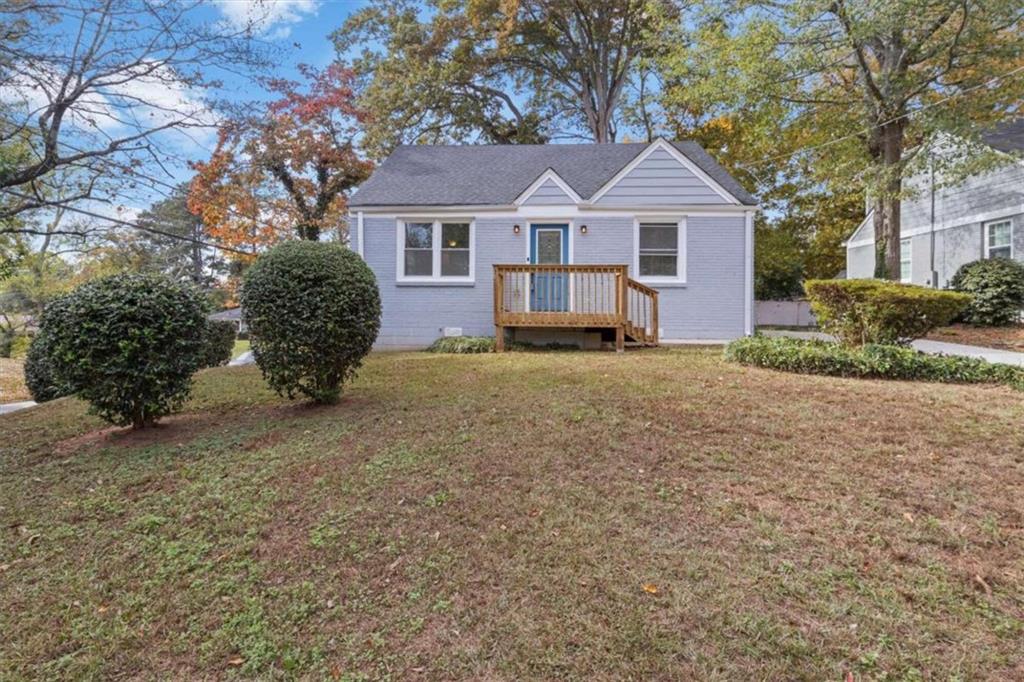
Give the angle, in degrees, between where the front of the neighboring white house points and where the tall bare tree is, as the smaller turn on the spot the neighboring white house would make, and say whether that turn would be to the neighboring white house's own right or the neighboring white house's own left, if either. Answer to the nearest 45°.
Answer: approximately 90° to the neighboring white house's own right

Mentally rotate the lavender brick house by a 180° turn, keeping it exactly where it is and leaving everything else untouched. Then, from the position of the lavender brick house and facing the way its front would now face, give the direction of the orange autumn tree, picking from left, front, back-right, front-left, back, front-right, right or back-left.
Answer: front-left

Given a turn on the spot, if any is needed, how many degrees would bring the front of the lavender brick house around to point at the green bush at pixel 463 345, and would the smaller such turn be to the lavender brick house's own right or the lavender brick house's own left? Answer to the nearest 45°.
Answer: approximately 45° to the lavender brick house's own right

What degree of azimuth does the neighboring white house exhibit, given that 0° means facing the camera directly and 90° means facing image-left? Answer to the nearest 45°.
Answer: approximately 315°

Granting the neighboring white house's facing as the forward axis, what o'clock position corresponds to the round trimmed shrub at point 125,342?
The round trimmed shrub is roughly at 2 o'clock from the neighboring white house.

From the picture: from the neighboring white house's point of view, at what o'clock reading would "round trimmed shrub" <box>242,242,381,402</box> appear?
The round trimmed shrub is roughly at 2 o'clock from the neighboring white house.

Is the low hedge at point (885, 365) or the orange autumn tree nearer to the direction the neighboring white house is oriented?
the low hedge

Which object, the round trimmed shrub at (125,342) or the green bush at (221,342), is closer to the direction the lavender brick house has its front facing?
the round trimmed shrub

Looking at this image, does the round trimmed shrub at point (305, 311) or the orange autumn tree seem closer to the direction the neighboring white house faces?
the round trimmed shrub

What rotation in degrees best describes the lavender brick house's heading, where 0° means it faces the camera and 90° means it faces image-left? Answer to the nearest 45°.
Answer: approximately 0°

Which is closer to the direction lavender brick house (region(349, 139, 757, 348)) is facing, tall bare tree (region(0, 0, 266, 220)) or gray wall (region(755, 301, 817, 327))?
the tall bare tree
